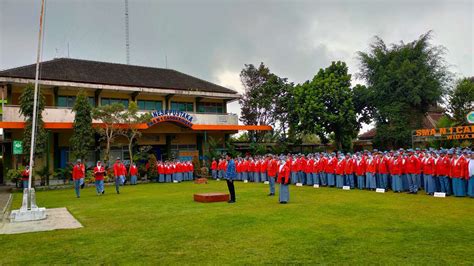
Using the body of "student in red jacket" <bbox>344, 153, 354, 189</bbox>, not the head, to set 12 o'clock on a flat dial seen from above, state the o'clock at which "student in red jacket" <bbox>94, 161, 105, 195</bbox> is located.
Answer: "student in red jacket" <bbox>94, 161, 105, 195</bbox> is roughly at 1 o'clock from "student in red jacket" <bbox>344, 153, 354, 189</bbox>.

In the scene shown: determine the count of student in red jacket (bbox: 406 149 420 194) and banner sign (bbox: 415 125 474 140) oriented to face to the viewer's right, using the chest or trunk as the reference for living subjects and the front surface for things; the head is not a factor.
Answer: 0

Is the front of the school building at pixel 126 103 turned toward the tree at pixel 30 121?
no

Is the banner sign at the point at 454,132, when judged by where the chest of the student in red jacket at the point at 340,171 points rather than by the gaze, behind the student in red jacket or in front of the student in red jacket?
behind

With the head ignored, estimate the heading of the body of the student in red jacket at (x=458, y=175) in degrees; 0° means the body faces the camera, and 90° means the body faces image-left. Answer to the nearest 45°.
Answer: approximately 45°

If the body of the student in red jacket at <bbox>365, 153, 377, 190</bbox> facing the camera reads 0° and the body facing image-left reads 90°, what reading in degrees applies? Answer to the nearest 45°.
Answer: approximately 45°

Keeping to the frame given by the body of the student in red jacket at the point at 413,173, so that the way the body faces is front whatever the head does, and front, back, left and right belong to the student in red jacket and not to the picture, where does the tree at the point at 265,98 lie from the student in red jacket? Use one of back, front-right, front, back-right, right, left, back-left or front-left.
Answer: right

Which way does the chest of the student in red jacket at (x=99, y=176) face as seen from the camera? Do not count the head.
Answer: toward the camera

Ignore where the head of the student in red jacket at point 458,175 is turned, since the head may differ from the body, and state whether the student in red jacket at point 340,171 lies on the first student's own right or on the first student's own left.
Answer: on the first student's own right

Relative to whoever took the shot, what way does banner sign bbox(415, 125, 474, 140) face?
facing the viewer and to the left of the viewer

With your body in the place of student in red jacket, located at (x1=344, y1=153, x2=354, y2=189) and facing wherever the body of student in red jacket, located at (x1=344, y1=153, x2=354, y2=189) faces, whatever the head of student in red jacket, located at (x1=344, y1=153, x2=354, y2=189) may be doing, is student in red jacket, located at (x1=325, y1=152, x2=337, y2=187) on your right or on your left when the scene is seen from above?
on your right

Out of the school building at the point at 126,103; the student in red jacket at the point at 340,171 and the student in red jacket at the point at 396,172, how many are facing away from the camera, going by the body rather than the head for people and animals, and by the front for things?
0

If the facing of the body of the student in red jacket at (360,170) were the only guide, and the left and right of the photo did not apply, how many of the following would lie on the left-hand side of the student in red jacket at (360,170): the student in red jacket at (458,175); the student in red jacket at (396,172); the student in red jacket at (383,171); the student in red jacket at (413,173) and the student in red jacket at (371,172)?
5

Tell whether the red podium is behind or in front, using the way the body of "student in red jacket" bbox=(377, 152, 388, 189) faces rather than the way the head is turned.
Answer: in front

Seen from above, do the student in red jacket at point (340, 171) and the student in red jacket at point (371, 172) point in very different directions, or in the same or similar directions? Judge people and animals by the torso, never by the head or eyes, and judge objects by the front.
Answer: same or similar directions

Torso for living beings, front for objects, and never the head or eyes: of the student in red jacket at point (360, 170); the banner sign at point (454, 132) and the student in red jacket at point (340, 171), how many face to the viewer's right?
0

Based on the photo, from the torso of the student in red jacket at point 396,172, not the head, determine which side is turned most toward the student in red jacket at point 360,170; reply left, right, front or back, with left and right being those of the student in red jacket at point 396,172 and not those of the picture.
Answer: right

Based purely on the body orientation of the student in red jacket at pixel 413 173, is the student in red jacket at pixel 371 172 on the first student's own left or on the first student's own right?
on the first student's own right

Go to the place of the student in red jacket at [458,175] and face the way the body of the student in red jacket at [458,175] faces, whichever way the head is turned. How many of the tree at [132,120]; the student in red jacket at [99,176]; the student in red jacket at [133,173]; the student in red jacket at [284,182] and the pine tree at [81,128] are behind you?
0
